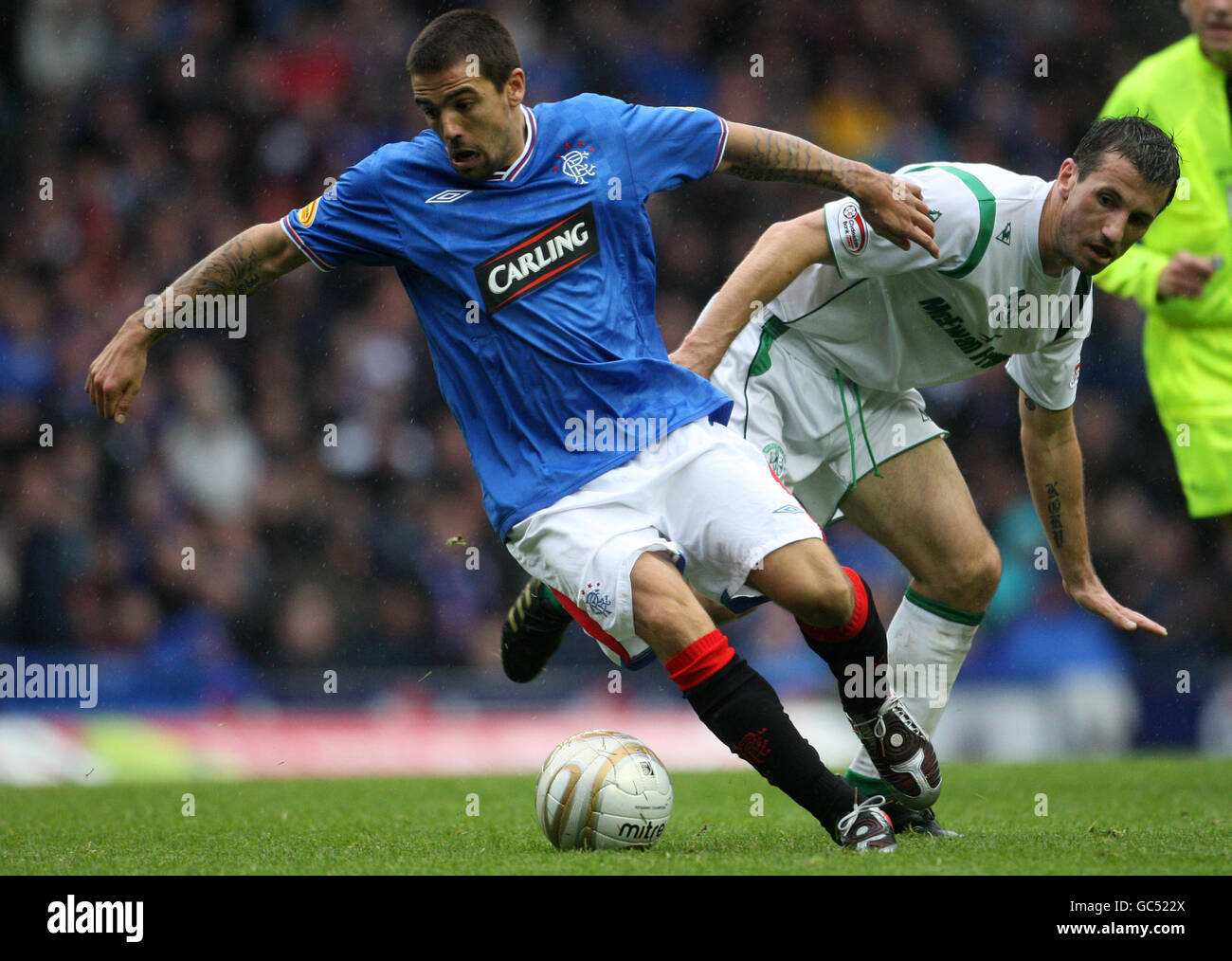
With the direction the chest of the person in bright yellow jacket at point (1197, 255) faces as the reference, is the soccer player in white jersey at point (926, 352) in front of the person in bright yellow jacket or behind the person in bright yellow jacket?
in front

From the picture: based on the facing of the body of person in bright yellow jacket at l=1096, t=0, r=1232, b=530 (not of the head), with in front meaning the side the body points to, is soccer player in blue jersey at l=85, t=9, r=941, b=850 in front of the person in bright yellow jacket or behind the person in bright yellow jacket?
in front

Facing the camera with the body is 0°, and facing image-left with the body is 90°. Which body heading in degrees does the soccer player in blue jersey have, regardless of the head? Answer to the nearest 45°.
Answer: approximately 0°

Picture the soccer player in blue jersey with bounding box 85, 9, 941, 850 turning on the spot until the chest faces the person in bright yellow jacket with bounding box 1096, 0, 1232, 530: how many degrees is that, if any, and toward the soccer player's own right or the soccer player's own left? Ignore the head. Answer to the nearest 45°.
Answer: approximately 135° to the soccer player's own left
